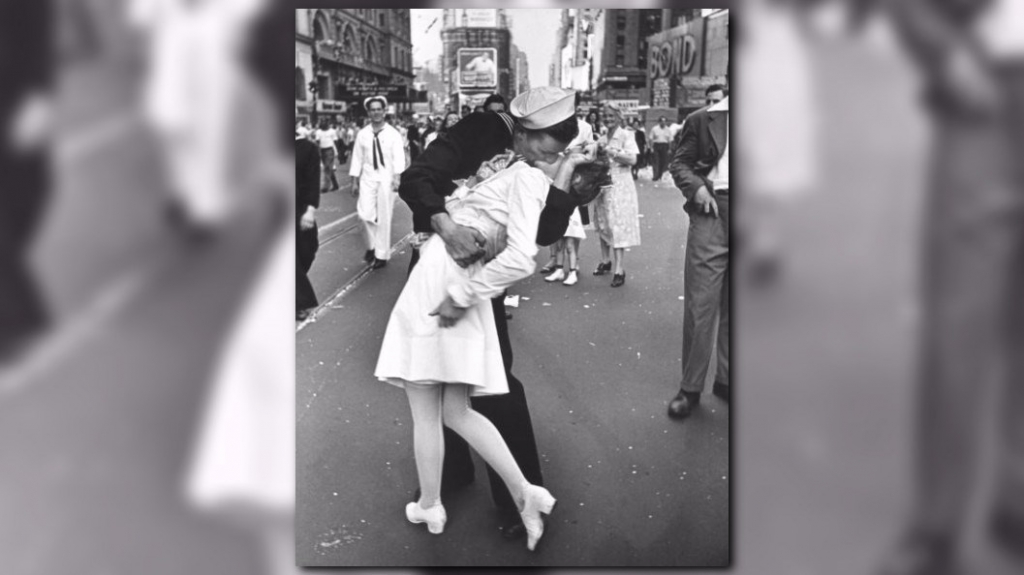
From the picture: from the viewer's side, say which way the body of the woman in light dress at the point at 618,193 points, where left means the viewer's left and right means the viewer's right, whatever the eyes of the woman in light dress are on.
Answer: facing the viewer and to the left of the viewer

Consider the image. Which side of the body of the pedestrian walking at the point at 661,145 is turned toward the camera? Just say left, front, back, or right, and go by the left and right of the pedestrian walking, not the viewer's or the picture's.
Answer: front

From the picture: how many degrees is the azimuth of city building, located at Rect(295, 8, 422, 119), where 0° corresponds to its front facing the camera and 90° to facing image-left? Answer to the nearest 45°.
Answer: approximately 315°

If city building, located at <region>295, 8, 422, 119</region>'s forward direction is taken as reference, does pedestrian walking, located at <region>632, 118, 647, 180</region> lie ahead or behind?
ahead

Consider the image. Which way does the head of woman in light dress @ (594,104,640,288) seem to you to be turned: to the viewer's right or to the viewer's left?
to the viewer's left
